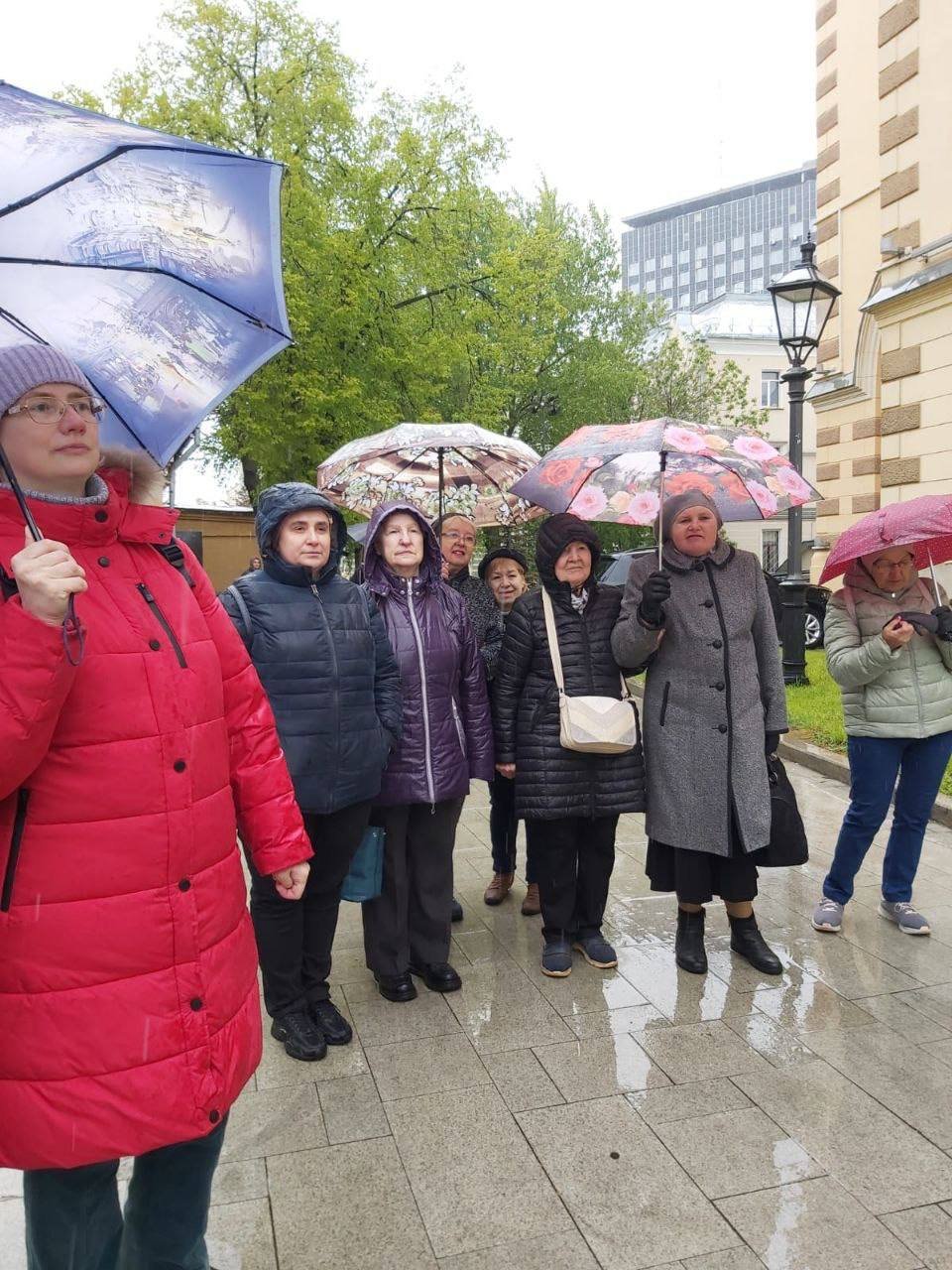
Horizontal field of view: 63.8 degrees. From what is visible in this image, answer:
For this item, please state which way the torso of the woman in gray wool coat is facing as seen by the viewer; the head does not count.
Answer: toward the camera

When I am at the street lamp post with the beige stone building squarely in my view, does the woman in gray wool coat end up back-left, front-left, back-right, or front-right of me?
back-right

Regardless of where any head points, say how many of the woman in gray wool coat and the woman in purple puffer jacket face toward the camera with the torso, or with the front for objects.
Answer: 2

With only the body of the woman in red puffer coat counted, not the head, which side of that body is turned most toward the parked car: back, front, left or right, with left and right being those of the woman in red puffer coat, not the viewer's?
left

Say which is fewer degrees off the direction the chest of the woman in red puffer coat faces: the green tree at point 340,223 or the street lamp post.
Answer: the street lamp post

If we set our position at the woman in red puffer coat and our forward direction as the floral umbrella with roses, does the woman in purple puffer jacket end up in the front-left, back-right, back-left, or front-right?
front-left

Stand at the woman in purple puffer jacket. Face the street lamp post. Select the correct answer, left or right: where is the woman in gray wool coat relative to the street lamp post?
right

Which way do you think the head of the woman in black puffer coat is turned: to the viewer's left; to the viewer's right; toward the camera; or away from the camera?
toward the camera

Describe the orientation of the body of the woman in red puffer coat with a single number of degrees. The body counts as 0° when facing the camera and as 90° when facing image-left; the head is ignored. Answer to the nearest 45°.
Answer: approximately 315°

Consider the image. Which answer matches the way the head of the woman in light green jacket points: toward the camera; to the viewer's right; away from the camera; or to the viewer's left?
toward the camera

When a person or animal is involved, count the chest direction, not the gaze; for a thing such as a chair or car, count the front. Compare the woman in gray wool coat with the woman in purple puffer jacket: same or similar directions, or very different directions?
same or similar directions

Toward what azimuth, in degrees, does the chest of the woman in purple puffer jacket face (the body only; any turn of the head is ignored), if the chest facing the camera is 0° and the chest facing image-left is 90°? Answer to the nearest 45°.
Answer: approximately 0°

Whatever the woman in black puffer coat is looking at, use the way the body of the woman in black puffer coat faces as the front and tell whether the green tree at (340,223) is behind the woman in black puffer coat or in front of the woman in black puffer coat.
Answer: behind

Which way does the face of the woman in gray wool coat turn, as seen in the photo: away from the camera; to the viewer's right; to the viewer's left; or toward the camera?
toward the camera

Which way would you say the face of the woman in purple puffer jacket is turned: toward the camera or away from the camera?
toward the camera
